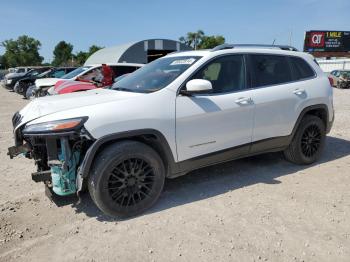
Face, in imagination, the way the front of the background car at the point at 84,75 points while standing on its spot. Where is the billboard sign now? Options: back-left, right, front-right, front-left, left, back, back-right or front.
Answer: back

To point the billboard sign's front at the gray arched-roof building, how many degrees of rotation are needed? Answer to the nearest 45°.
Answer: approximately 45° to its right

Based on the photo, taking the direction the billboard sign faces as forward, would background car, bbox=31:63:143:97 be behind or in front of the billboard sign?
in front

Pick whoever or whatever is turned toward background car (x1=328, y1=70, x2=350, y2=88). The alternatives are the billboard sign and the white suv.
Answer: the billboard sign

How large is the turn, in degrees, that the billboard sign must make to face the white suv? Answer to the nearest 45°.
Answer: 0° — it already faces it

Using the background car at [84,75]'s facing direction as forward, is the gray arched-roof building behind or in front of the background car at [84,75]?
behind

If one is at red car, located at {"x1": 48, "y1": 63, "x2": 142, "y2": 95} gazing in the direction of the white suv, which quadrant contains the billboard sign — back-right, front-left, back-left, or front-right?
back-left

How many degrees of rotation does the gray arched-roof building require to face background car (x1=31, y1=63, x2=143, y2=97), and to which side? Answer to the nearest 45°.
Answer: approximately 45° to its right
